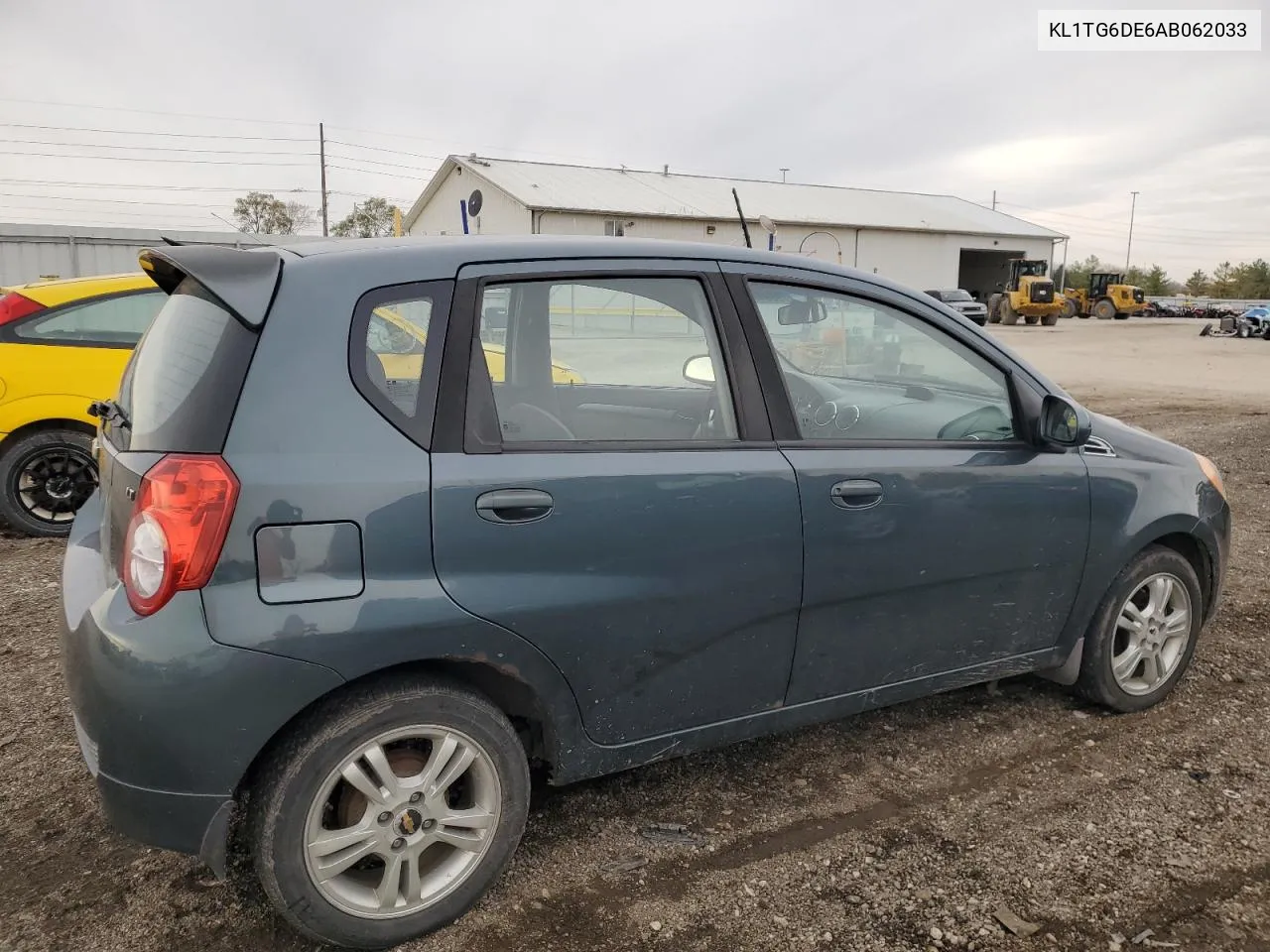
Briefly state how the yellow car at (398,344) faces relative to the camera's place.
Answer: facing to the right of the viewer

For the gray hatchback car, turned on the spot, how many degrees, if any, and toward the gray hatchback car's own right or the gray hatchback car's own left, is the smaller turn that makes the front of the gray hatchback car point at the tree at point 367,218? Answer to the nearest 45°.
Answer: approximately 45° to the gray hatchback car's own left

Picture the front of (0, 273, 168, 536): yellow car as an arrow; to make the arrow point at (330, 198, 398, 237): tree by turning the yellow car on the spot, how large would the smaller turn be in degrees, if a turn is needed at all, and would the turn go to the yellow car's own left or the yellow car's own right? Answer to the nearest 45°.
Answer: approximately 90° to the yellow car's own left

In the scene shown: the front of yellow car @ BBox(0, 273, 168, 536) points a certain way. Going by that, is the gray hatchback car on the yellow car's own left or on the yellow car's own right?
on the yellow car's own right

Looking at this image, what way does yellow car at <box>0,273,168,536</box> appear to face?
to the viewer's right

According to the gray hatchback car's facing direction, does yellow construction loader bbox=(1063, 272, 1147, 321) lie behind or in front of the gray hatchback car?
in front

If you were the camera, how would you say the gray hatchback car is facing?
facing away from the viewer and to the right of the viewer

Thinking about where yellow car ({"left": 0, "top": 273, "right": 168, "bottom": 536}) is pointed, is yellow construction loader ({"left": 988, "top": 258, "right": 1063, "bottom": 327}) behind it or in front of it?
in front
